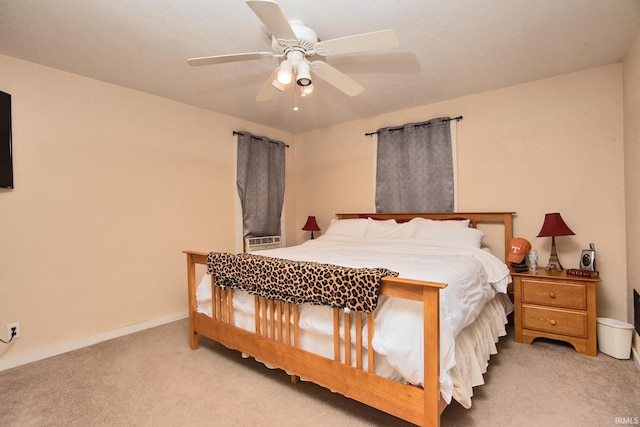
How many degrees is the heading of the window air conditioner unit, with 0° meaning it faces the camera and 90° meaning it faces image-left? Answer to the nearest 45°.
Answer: approximately 315°

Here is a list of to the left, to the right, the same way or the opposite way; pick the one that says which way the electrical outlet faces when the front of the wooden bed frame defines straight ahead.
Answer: to the left

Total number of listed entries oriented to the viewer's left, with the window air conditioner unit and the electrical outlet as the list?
0

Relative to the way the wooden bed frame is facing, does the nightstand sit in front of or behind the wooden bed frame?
behind

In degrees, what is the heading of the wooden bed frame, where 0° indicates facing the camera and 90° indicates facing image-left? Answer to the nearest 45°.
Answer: approximately 45°

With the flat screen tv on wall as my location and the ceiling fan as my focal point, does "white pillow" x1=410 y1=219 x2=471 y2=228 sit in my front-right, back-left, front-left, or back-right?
front-left

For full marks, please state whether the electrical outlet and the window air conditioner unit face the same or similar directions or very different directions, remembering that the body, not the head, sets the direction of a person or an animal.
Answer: same or similar directions

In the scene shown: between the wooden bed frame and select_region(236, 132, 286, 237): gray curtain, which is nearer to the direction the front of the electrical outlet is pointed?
the wooden bed frame

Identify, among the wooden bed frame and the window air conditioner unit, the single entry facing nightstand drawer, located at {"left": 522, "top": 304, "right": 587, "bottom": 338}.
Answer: the window air conditioner unit

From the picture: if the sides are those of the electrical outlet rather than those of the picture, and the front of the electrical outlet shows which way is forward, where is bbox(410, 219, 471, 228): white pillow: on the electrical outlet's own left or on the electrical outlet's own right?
on the electrical outlet's own left

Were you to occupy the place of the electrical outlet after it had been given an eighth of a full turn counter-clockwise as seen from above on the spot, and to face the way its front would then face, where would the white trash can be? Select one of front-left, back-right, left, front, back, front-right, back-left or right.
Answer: front
